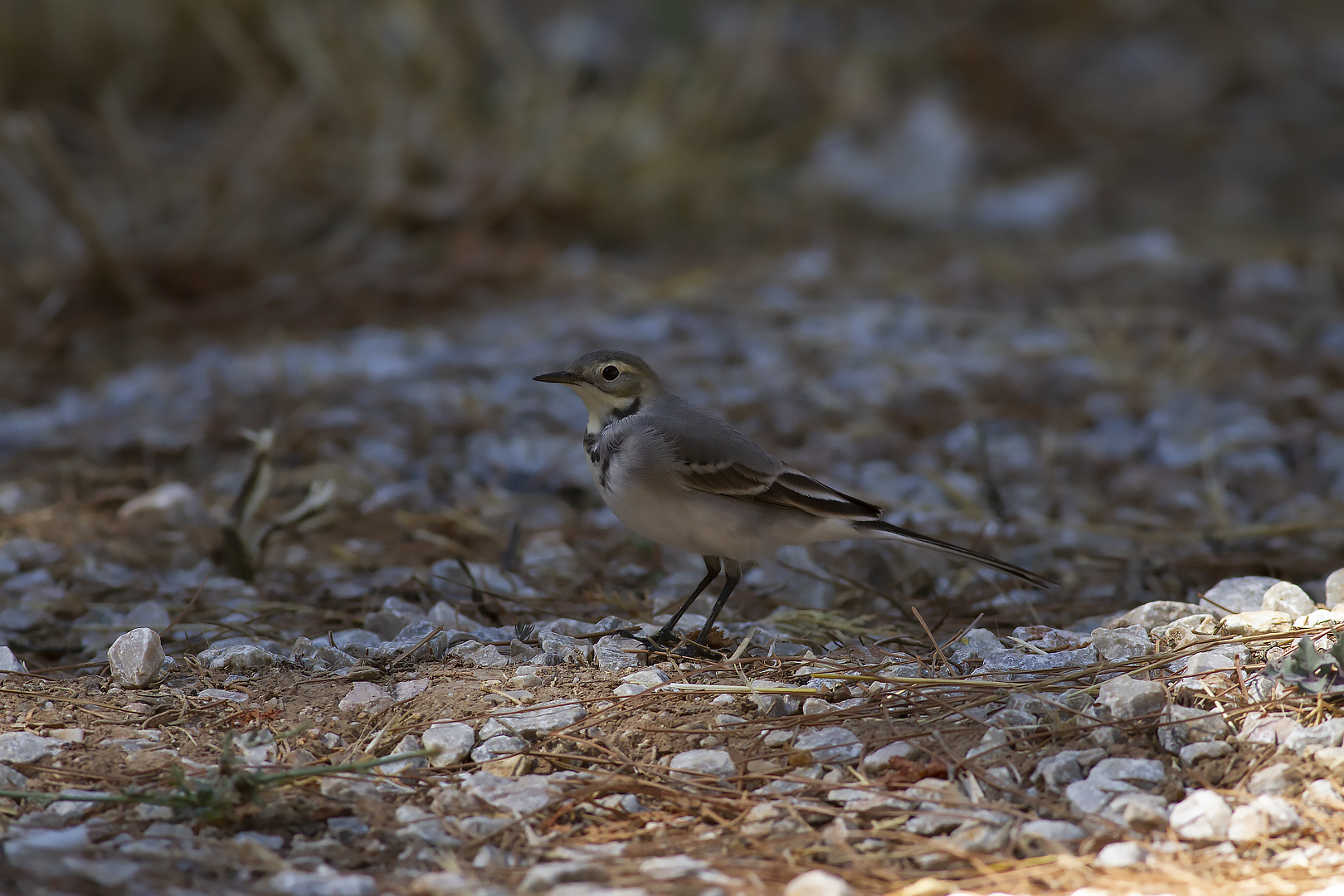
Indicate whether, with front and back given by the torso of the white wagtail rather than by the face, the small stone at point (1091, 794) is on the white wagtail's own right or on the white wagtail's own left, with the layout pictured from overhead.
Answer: on the white wagtail's own left

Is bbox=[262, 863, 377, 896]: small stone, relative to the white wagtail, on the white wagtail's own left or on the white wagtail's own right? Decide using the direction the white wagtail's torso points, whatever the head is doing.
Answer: on the white wagtail's own left

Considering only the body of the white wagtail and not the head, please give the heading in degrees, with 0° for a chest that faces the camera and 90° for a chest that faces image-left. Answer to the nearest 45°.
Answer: approximately 90°

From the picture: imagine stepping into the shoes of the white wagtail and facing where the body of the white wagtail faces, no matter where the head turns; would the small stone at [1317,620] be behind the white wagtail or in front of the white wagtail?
behind

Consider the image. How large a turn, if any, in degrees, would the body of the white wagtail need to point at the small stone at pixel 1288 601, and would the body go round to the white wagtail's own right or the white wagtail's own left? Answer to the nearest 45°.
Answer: approximately 180°

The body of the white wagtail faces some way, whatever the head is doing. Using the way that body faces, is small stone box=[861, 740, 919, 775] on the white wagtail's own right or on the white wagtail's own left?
on the white wagtail's own left

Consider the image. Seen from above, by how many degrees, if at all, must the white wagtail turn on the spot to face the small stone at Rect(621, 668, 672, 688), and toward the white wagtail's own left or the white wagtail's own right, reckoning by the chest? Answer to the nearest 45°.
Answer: approximately 90° to the white wagtail's own left

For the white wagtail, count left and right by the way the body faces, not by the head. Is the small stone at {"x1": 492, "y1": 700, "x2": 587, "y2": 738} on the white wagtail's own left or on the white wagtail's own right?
on the white wagtail's own left

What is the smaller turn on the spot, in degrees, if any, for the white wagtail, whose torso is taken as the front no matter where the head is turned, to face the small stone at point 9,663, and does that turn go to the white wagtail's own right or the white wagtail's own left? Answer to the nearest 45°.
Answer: approximately 45° to the white wagtail's own left

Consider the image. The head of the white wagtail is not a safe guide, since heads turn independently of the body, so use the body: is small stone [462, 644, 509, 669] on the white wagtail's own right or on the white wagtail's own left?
on the white wagtail's own left

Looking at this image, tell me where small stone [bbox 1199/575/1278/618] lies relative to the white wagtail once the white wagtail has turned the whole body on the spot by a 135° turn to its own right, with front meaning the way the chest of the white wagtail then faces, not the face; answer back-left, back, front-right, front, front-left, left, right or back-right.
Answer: front-right

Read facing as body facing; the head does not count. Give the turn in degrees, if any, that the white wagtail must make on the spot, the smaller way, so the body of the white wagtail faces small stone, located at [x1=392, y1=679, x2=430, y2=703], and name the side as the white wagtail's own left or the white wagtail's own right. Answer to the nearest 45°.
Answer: approximately 45° to the white wagtail's own left
